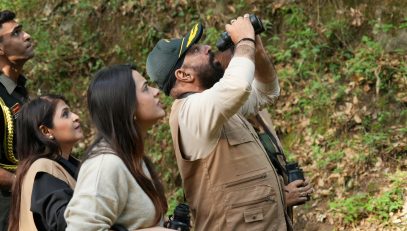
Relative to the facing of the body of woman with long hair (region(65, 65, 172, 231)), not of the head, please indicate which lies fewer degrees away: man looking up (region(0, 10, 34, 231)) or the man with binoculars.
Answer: the man with binoculars

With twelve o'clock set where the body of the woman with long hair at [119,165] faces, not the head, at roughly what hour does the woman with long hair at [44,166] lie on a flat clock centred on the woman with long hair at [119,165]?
the woman with long hair at [44,166] is roughly at 8 o'clock from the woman with long hair at [119,165].

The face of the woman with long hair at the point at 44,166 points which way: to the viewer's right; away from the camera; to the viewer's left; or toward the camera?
to the viewer's right

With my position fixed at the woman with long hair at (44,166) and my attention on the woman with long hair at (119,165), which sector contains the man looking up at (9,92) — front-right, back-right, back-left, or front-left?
back-left

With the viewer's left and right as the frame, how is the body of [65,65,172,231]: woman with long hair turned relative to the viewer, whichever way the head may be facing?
facing to the right of the viewer

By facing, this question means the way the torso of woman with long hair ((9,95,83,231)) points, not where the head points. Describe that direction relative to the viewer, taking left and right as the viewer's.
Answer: facing to the right of the viewer

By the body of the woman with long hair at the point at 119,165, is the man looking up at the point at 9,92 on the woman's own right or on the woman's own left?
on the woman's own left

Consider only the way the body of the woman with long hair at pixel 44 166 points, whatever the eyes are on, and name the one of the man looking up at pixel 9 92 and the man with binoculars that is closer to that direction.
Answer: the man with binoculars

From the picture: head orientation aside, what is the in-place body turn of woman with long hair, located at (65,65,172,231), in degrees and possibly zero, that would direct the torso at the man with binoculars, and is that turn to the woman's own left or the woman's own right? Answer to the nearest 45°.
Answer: approximately 45° to the woman's own left
